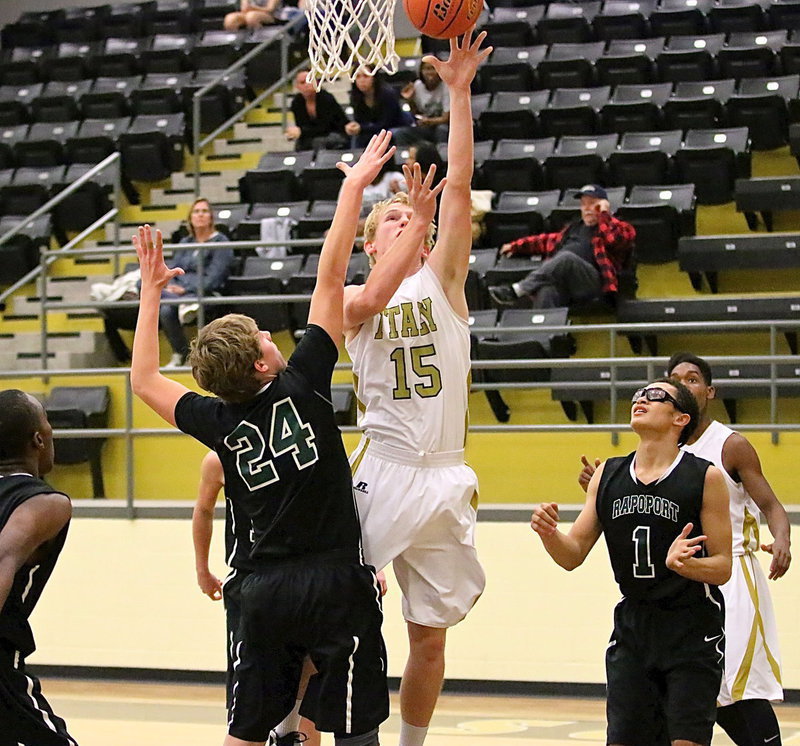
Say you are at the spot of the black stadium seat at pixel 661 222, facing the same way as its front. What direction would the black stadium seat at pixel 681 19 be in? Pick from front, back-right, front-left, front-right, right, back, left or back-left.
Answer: back-right

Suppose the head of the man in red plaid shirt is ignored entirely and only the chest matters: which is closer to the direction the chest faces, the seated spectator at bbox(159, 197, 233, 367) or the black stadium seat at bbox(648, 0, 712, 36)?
the seated spectator

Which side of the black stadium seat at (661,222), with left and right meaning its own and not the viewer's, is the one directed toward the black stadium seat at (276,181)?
right

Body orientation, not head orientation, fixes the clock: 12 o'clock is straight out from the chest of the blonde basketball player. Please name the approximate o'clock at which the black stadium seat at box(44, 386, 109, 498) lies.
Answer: The black stadium seat is roughly at 5 o'clock from the blonde basketball player.

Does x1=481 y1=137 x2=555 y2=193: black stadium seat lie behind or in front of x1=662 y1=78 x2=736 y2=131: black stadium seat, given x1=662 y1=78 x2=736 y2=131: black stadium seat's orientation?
in front

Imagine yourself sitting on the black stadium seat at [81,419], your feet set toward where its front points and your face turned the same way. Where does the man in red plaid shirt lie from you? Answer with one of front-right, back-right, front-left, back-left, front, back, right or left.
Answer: back-left

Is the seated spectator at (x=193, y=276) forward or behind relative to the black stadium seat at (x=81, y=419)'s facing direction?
behind

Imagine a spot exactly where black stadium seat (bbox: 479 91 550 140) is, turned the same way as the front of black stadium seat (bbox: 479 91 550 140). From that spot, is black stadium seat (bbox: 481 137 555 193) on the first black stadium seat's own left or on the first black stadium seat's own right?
on the first black stadium seat's own left

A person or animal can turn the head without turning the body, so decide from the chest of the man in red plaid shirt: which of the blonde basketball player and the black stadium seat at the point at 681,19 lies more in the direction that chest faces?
the blonde basketball player

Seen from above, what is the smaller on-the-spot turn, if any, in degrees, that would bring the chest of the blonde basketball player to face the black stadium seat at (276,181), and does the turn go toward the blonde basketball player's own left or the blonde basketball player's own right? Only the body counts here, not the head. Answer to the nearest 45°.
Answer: approximately 180°

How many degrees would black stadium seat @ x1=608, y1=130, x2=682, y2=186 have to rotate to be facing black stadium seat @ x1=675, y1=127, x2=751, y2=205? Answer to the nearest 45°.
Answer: approximately 135° to its left

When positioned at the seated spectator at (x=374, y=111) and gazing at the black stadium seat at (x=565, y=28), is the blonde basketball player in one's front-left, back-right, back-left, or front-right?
back-right
